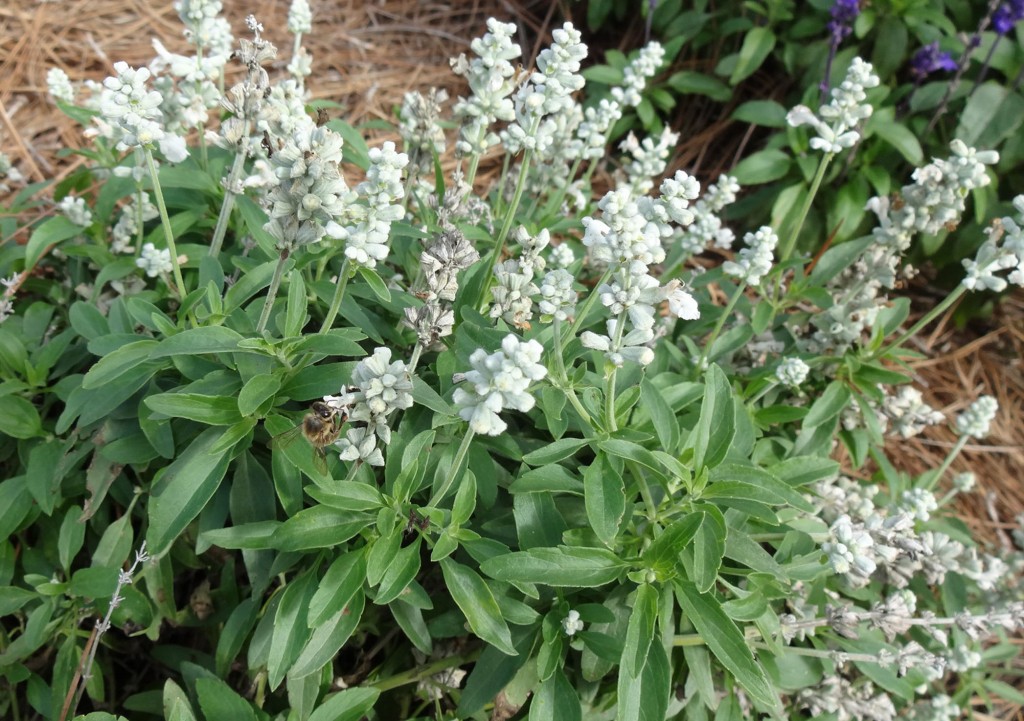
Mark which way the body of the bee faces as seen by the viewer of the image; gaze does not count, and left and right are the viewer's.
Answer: facing away from the viewer and to the right of the viewer
